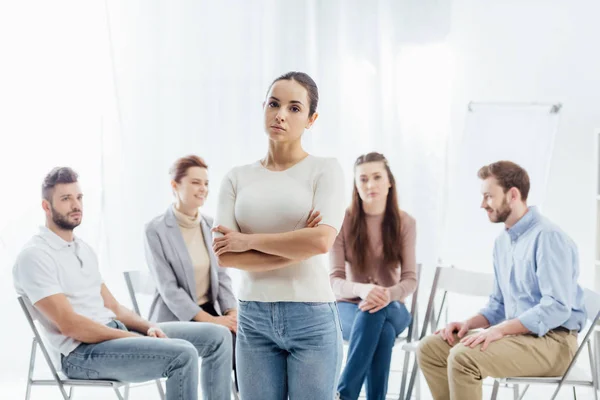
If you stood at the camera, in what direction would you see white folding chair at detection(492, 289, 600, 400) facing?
facing to the left of the viewer

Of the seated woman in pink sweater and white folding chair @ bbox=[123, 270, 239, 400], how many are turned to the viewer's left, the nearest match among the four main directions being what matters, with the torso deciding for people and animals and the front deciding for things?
0

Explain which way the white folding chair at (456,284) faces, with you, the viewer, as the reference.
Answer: facing the viewer and to the left of the viewer

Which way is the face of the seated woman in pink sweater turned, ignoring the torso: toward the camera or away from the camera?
toward the camera

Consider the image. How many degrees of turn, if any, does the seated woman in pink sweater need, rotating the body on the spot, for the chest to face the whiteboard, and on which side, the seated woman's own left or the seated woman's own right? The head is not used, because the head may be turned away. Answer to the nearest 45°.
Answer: approximately 135° to the seated woman's own left

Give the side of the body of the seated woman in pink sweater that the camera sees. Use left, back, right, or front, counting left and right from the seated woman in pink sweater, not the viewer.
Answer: front

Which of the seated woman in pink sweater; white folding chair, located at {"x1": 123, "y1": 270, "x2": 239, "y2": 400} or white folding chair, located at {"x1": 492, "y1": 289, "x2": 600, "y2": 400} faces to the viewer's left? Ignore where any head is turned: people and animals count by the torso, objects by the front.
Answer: white folding chair, located at {"x1": 492, "y1": 289, "x2": 600, "y2": 400}

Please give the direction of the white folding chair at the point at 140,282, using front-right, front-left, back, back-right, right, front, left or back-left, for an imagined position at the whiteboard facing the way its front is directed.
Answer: front

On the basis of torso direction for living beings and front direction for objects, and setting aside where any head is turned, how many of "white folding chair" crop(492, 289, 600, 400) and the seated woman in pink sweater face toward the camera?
1

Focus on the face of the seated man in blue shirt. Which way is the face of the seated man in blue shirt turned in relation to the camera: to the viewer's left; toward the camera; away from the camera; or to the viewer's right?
to the viewer's left

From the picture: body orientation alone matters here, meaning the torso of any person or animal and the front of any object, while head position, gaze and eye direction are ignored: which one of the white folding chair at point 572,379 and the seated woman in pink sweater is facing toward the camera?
the seated woman in pink sweater

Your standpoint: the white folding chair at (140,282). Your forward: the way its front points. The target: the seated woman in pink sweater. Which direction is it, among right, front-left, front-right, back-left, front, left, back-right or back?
front-left

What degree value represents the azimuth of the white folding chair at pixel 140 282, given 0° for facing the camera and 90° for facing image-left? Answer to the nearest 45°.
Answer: approximately 315°

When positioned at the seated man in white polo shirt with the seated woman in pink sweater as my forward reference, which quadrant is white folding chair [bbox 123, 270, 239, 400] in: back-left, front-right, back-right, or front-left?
front-left

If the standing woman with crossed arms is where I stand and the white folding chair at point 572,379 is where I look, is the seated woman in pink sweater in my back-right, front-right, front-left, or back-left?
front-left

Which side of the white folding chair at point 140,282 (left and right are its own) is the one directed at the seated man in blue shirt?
front

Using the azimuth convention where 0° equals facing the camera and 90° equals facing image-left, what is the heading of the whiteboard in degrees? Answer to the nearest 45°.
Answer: approximately 45°
